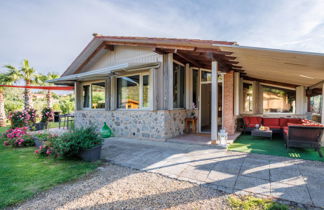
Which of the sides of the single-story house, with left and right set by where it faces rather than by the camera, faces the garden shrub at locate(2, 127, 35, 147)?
right

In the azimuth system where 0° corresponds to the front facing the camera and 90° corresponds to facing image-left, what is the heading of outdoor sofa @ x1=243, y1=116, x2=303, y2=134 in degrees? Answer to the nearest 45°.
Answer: approximately 0°

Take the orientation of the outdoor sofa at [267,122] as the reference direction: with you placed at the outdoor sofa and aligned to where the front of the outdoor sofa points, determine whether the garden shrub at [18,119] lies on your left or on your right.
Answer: on your right

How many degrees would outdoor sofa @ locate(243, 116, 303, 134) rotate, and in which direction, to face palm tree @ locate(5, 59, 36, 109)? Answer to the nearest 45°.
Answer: approximately 90° to its right

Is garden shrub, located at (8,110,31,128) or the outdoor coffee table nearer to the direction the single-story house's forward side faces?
the outdoor coffee table

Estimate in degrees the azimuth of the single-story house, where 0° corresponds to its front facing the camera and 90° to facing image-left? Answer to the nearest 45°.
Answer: approximately 315°
